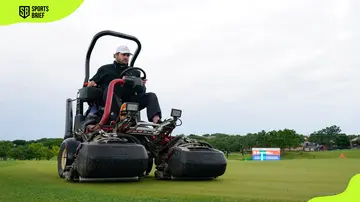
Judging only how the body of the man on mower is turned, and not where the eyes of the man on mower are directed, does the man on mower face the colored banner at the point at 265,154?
no

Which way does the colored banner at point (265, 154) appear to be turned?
toward the camera

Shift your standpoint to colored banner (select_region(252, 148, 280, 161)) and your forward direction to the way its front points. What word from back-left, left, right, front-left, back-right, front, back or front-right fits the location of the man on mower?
front

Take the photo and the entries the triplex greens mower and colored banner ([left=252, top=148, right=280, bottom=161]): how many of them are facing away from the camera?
0

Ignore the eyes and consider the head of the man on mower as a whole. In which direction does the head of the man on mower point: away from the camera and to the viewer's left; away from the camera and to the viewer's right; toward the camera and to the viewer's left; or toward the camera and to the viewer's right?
toward the camera and to the viewer's right

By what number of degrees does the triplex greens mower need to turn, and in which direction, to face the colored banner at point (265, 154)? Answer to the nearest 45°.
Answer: approximately 135° to its left

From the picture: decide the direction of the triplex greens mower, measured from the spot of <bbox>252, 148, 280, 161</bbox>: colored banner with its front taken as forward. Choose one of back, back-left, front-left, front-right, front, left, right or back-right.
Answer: front

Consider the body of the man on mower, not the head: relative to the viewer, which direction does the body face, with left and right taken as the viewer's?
facing the viewer and to the right of the viewer
